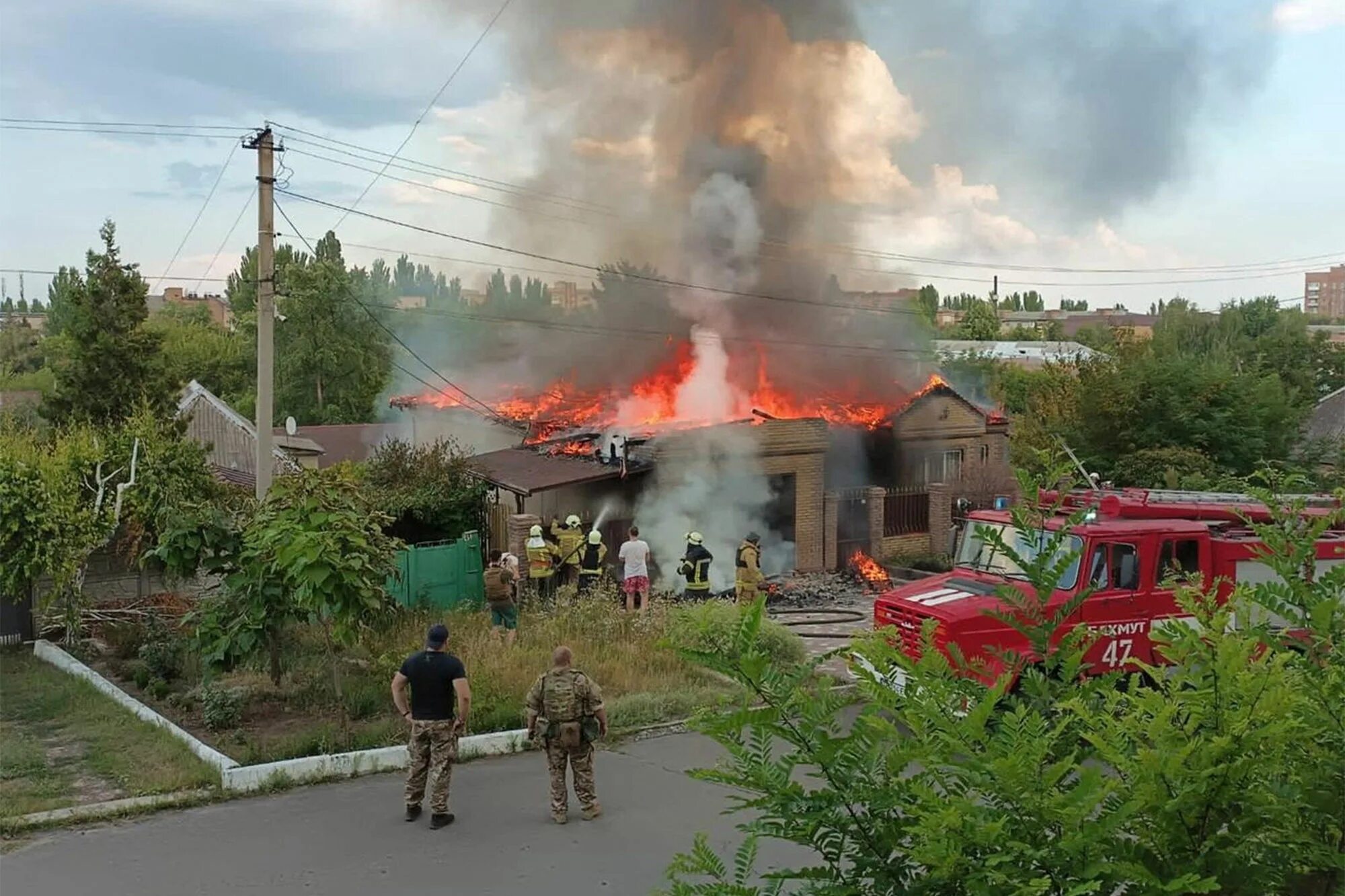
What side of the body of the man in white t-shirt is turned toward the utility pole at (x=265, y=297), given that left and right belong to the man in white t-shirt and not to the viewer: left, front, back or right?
left

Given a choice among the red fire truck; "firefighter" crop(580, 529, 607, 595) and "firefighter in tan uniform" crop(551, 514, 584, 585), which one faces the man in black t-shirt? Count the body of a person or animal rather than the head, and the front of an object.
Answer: the red fire truck

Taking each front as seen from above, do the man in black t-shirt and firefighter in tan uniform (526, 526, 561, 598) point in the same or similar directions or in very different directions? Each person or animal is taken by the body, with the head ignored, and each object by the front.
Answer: same or similar directions

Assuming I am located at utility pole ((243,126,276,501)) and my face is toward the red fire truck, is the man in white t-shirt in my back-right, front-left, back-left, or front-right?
front-left

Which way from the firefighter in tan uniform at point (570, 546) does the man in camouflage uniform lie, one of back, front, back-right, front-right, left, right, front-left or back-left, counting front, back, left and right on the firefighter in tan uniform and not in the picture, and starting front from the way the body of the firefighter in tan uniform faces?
back

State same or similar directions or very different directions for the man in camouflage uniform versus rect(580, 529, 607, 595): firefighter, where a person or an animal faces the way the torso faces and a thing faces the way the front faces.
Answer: same or similar directions

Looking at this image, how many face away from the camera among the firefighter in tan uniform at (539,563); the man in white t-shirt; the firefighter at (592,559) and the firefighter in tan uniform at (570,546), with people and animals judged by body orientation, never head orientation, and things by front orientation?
4

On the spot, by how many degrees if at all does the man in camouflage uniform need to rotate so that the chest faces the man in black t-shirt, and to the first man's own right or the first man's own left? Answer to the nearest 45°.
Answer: approximately 90° to the first man's own left

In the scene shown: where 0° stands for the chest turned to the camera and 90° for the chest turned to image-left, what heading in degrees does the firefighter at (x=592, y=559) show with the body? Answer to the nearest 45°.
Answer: approximately 180°

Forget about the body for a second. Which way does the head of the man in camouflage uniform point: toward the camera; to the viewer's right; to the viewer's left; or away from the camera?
away from the camera

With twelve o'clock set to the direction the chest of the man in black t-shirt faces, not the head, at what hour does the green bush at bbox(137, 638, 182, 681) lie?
The green bush is roughly at 11 o'clock from the man in black t-shirt.

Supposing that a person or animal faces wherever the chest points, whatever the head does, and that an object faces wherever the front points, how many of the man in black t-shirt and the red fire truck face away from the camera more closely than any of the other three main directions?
1

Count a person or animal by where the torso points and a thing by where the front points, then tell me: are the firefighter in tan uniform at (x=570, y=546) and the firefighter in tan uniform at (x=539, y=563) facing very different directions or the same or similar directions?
same or similar directions

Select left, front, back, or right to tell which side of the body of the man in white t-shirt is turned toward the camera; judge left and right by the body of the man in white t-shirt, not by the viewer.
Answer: back

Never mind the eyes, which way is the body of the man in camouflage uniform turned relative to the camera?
away from the camera

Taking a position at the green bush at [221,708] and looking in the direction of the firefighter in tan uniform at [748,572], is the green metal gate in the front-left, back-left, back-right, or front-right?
front-left

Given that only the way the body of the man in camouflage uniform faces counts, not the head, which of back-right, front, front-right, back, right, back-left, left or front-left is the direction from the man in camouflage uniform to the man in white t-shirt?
front

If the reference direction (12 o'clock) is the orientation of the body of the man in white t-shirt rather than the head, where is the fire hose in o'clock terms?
The fire hose is roughly at 2 o'clock from the man in white t-shirt.

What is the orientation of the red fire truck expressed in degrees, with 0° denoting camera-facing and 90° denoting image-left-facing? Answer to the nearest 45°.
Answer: approximately 45°

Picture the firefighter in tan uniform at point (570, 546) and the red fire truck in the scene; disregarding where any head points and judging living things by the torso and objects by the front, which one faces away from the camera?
the firefighter in tan uniform

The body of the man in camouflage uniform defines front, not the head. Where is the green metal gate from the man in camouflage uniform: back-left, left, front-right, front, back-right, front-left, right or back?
front

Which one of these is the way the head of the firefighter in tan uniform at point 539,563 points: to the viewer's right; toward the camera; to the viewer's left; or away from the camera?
away from the camera

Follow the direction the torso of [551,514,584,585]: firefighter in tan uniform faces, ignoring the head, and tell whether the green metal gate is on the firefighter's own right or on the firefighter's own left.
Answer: on the firefighter's own left

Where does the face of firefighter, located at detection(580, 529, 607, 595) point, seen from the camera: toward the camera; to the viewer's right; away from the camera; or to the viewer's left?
away from the camera
